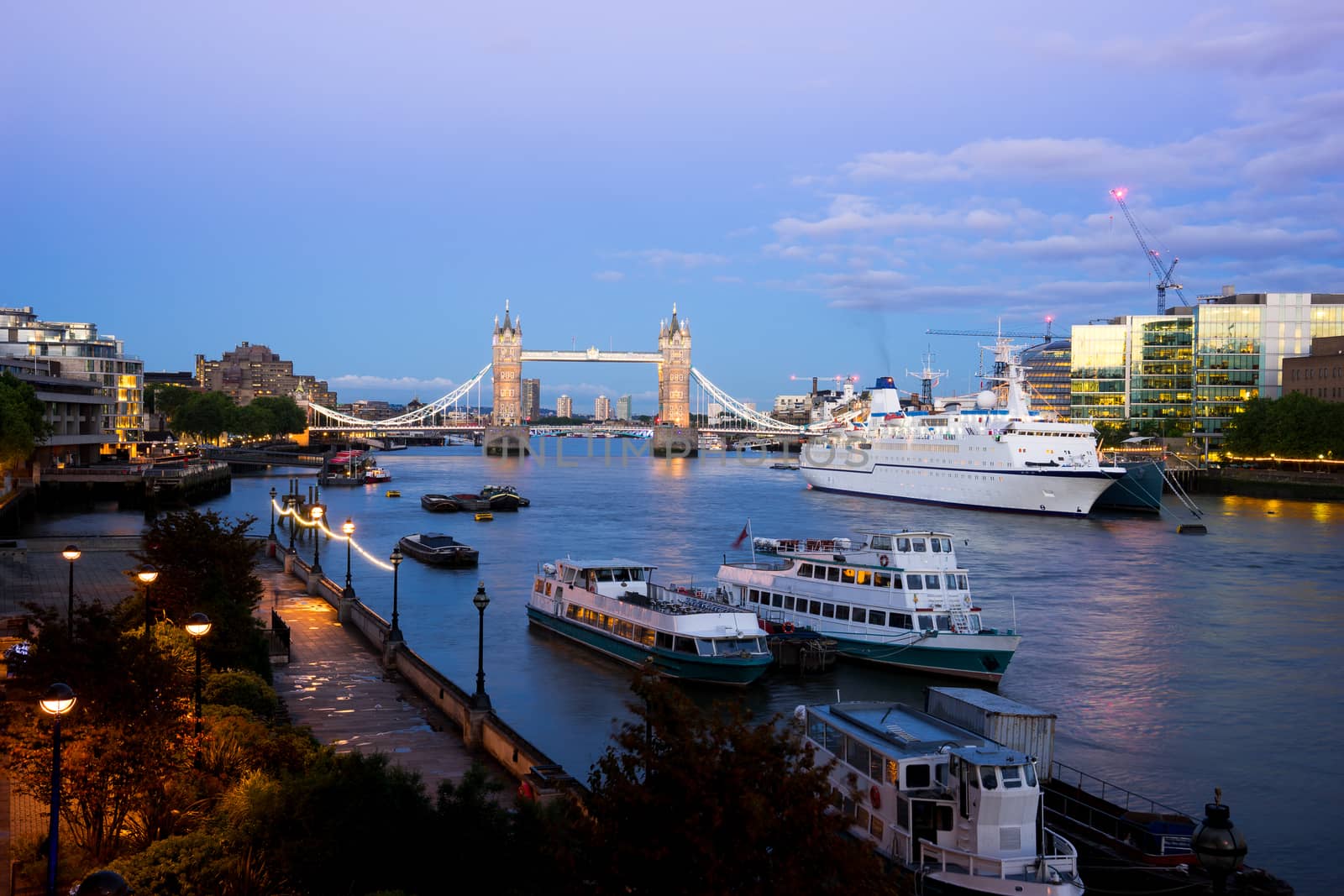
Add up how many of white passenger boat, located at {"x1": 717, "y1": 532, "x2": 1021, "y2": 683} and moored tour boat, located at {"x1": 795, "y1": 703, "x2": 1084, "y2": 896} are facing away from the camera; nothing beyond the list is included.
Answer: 0

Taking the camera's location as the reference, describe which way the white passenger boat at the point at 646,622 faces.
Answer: facing the viewer and to the right of the viewer

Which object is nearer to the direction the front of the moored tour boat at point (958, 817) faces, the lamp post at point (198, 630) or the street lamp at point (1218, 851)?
the street lamp

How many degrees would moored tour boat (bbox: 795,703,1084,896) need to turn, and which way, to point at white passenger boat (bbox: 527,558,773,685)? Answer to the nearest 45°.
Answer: approximately 180°

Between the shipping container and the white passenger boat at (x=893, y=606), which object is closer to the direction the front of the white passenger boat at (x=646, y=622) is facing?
the shipping container

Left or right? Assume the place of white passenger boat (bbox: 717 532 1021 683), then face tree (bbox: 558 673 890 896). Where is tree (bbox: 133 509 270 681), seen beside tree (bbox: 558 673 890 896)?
right

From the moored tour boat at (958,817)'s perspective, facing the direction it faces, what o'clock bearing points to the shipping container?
The shipping container is roughly at 8 o'clock from the moored tour boat.

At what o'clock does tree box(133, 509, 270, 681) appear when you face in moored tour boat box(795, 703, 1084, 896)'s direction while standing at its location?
The tree is roughly at 5 o'clock from the moored tour boat.

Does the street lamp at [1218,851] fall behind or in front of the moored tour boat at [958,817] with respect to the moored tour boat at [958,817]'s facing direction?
in front

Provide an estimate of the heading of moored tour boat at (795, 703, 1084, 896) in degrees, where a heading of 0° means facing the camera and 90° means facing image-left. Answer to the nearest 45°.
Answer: approximately 315°

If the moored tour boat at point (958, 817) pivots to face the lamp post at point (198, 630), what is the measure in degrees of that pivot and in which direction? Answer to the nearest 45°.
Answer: approximately 135° to its right

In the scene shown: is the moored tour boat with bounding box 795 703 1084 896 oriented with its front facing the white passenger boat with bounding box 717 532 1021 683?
no

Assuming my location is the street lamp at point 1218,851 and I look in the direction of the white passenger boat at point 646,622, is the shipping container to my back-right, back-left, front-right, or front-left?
front-right

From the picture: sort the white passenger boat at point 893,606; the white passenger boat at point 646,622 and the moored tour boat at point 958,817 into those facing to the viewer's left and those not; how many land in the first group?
0

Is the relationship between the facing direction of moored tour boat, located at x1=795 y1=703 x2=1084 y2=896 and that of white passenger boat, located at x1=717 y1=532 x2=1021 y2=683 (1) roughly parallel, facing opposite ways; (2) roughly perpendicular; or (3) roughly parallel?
roughly parallel
